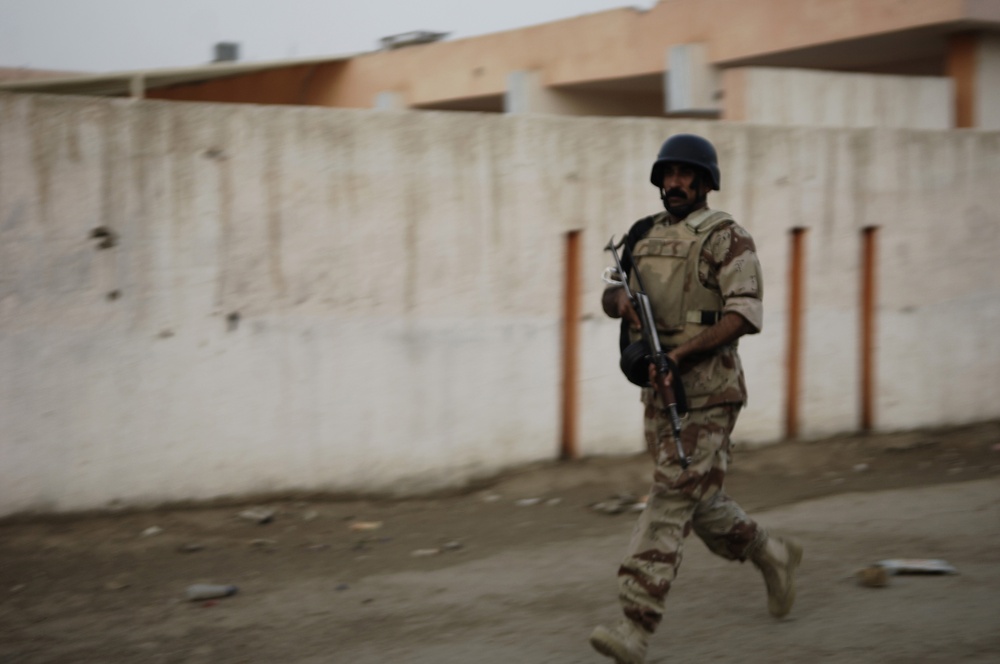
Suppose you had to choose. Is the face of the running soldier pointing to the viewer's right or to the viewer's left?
to the viewer's left

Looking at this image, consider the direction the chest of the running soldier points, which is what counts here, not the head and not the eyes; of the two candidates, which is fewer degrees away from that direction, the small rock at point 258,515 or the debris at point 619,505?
the small rock

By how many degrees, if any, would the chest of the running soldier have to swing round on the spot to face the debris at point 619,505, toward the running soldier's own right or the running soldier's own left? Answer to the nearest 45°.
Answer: approximately 135° to the running soldier's own right

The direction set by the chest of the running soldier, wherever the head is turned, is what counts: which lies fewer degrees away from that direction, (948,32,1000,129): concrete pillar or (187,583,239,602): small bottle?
the small bottle

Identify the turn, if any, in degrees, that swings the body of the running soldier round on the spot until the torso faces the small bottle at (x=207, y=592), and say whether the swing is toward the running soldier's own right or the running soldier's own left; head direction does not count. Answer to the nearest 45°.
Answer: approximately 45° to the running soldier's own right

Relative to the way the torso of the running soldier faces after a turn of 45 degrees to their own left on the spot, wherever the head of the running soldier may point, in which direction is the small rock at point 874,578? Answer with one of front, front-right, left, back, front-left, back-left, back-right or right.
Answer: back-left

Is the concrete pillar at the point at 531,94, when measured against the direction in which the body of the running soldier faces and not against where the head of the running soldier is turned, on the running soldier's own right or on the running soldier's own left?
on the running soldier's own right

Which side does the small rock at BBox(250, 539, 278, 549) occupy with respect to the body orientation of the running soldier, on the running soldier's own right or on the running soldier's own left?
on the running soldier's own right

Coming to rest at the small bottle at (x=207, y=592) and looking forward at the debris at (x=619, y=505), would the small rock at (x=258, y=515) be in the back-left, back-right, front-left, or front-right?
front-left

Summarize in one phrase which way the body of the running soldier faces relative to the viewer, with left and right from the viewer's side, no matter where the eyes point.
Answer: facing the viewer and to the left of the viewer

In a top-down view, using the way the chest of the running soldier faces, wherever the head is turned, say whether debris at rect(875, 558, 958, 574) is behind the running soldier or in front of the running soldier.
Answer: behind
